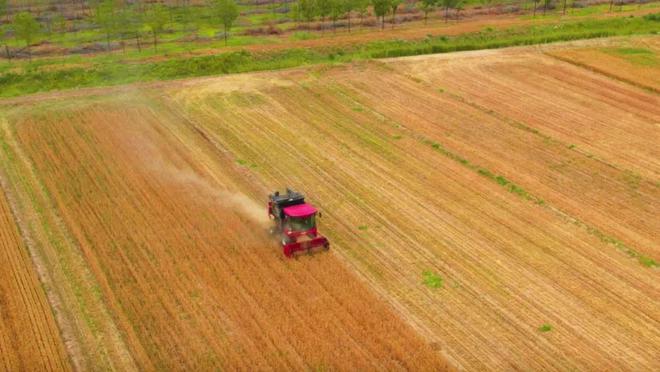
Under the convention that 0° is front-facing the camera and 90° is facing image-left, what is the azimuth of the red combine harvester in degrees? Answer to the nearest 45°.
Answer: approximately 315°
